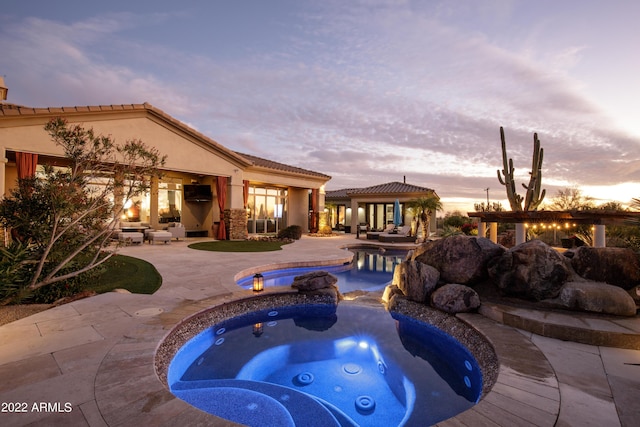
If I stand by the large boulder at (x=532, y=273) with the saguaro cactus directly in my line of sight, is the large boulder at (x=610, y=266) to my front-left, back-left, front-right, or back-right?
front-right

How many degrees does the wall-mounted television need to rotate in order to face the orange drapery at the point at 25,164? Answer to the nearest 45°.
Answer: approximately 45° to its right

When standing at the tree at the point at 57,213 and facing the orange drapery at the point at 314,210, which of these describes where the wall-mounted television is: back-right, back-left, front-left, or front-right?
front-left

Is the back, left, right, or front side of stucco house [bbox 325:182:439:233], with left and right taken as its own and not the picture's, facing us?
front

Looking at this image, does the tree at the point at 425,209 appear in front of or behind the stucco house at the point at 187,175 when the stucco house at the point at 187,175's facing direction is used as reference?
in front

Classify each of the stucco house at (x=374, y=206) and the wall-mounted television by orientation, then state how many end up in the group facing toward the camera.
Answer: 2

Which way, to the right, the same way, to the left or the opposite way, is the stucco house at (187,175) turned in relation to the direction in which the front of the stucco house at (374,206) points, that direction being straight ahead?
to the left

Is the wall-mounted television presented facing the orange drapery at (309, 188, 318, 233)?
no

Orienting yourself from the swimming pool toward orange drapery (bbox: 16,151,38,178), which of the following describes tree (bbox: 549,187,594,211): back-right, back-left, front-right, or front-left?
back-right

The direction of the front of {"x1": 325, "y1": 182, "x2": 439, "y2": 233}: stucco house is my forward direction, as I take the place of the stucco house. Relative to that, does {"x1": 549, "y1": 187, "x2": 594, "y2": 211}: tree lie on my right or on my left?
on my left

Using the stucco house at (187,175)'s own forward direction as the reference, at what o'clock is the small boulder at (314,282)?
The small boulder is roughly at 1 o'clock from the stucco house.

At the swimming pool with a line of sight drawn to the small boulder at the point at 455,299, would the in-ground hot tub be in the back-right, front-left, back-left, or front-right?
front-right

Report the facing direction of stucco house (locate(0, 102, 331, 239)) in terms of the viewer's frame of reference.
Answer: facing the viewer and to the right of the viewer

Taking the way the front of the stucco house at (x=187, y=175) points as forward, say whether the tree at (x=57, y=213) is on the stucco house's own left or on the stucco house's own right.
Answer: on the stucco house's own right

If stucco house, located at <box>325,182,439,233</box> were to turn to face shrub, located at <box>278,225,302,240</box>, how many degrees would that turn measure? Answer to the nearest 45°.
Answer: approximately 45° to its right

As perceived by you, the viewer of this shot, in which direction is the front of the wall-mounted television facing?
facing the viewer

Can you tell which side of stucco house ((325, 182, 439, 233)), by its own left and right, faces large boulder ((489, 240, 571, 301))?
front
